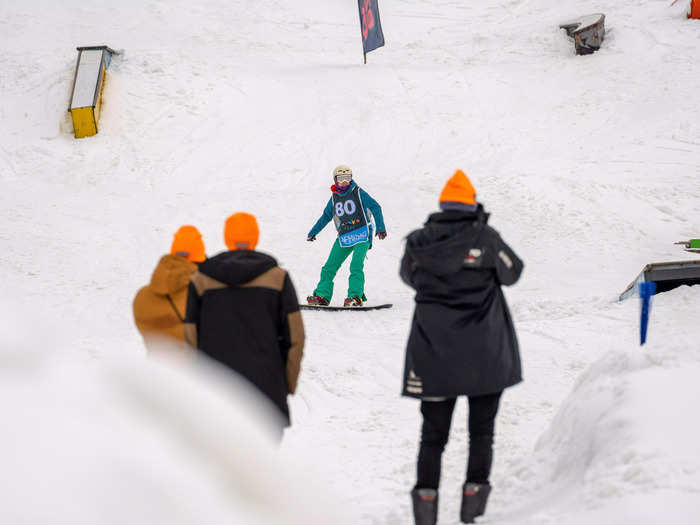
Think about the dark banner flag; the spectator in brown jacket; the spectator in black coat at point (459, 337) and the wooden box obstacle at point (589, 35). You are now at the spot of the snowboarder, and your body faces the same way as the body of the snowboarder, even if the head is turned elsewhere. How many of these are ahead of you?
2

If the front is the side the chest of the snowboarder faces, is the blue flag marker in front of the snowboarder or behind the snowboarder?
in front

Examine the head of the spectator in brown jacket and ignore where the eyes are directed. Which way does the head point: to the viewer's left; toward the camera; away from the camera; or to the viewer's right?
away from the camera

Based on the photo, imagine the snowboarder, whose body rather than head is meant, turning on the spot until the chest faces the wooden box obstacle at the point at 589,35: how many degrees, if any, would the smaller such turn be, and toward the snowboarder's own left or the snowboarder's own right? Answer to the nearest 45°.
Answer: approximately 135° to the snowboarder's own left

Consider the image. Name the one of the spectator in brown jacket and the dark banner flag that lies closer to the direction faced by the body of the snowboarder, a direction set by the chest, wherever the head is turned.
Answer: the spectator in brown jacket

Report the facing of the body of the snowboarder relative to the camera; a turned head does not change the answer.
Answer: toward the camera

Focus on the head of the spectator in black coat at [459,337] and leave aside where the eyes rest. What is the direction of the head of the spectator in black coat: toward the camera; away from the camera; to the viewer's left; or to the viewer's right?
away from the camera

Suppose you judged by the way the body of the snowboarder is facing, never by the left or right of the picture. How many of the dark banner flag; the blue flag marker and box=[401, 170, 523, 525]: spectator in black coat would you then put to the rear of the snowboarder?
1

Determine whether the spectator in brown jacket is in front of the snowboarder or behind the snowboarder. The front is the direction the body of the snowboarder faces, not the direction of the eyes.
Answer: in front

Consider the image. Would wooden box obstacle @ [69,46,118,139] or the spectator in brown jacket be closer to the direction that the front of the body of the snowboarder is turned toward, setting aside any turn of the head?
the spectator in brown jacket

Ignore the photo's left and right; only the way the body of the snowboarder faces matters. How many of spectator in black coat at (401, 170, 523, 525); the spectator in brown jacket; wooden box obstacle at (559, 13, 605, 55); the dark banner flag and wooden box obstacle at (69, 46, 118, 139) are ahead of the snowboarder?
2

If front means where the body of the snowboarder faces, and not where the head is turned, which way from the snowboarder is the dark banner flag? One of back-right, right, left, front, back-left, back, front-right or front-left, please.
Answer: back
